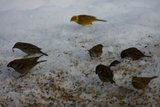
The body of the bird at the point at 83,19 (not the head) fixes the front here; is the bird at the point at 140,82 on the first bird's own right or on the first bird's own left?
on the first bird's own left

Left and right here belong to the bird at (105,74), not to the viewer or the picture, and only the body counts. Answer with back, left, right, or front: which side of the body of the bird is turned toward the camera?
left

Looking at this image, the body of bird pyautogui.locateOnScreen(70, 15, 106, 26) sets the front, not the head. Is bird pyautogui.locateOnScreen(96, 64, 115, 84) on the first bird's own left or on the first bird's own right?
on the first bird's own left

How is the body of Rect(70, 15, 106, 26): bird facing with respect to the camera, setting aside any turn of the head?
to the viewer's left

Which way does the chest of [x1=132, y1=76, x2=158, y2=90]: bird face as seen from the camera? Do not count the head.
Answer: to the viewer's left
